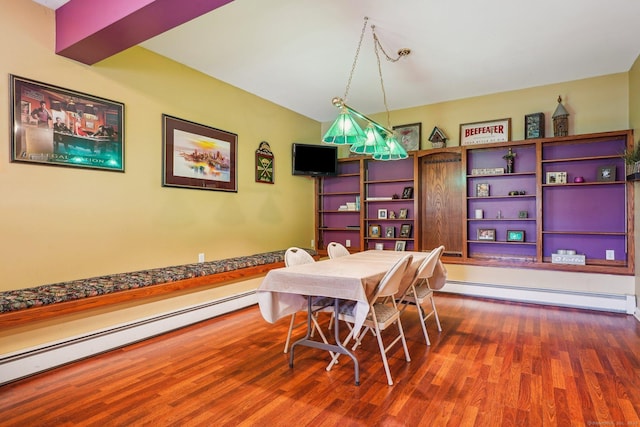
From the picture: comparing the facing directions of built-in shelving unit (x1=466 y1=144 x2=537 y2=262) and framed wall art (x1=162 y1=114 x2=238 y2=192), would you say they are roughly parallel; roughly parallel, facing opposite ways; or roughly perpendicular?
roughly perpendicular

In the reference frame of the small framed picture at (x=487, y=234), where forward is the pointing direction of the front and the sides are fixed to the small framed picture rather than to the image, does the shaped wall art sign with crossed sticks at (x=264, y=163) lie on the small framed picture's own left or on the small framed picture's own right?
on the small framed picture's own right

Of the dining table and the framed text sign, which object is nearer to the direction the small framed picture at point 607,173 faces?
the dining table

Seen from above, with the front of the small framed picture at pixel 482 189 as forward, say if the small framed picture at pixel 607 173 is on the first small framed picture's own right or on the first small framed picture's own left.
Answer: on the first small framed picture's own left

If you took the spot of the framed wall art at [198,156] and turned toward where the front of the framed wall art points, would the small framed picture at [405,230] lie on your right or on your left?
on your left

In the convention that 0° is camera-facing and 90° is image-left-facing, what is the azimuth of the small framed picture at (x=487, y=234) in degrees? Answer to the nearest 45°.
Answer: approximately 0°

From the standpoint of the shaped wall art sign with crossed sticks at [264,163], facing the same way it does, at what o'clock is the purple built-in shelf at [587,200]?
The purple built-in shelf is roughly at 11 o'clock from the shaped wall art sign with crossed sticks.

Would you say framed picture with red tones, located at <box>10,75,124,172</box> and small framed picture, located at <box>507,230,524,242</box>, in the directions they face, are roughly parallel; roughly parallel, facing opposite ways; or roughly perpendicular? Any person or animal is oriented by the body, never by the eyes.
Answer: roughly perpendicular

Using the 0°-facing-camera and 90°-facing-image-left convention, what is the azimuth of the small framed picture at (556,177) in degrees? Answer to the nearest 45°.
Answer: approximately 0°

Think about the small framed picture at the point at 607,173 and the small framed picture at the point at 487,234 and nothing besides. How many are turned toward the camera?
2
